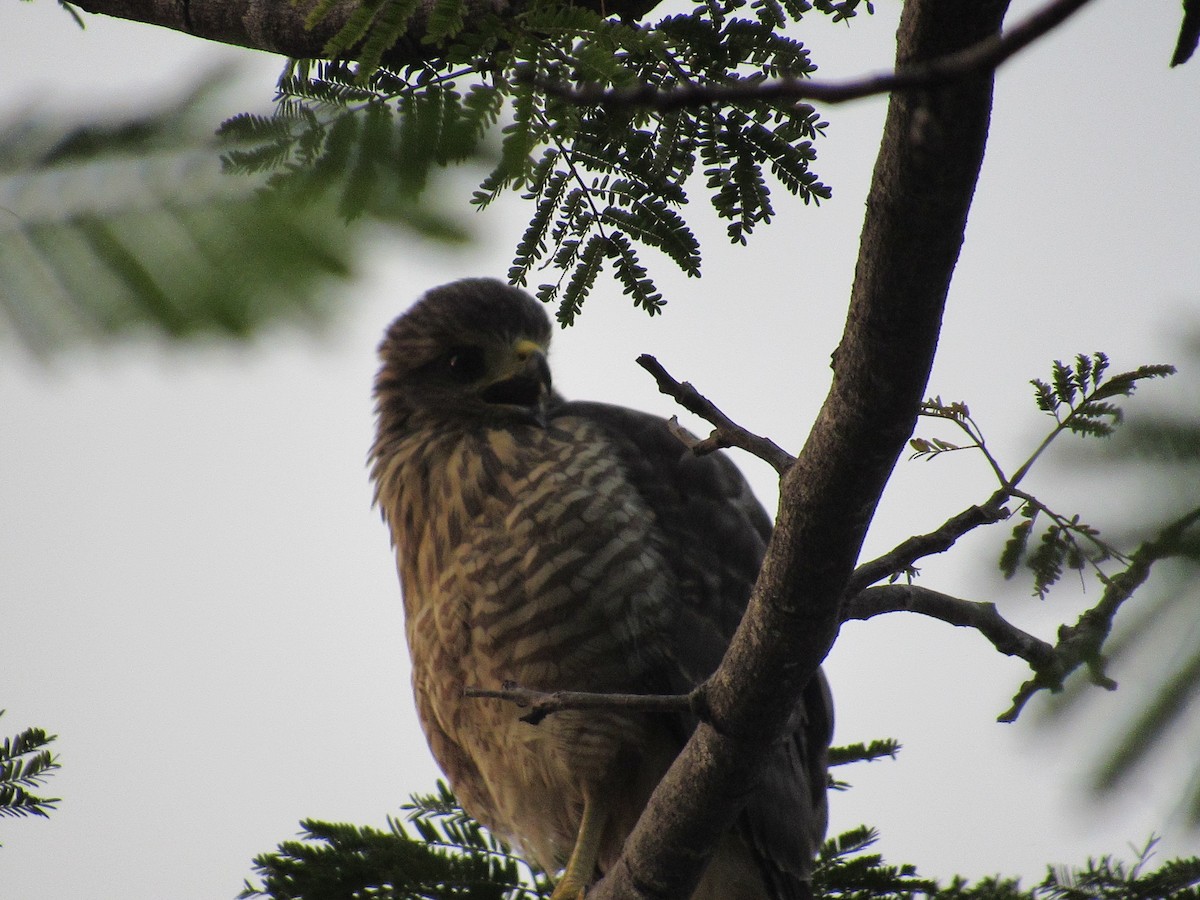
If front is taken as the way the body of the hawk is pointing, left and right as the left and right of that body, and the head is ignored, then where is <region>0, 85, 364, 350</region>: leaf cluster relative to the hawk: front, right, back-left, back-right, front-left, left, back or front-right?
front-left

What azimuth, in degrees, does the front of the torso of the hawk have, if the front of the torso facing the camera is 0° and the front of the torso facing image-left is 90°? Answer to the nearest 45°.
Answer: approximately 45°

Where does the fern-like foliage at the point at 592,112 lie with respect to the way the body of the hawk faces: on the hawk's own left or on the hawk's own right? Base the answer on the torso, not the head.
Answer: on the hawk's own left

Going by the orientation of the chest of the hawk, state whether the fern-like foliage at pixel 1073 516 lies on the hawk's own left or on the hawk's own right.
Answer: on the hawk's own left

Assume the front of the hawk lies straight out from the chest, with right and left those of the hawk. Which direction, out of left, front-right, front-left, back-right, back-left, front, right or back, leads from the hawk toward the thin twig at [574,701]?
front-left
